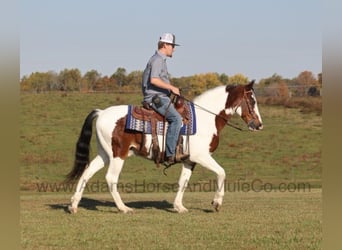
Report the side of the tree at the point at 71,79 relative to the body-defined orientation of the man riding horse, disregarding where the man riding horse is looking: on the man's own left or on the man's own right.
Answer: on the man's own left

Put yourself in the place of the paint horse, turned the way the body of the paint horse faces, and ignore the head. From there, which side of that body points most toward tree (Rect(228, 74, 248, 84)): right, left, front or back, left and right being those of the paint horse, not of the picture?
left

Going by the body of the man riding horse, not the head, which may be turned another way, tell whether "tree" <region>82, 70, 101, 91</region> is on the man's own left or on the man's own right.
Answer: on the man's own left

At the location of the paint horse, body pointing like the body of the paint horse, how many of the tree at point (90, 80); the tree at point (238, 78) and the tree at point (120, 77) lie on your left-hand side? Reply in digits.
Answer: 3

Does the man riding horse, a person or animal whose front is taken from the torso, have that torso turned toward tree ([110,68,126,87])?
no

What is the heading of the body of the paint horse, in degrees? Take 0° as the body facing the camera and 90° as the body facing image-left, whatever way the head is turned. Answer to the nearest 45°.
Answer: approximately 270°

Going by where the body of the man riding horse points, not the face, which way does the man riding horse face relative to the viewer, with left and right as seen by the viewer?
facing to the right of the viewer

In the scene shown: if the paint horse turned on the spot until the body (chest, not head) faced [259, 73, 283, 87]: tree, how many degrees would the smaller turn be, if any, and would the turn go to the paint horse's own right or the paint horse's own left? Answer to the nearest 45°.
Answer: approximately 90° to the paint horse's own left

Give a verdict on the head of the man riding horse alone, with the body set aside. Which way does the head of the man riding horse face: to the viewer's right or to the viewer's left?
to the viewer's right

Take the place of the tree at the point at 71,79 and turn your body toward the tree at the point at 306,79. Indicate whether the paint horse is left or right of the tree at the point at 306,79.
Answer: right
